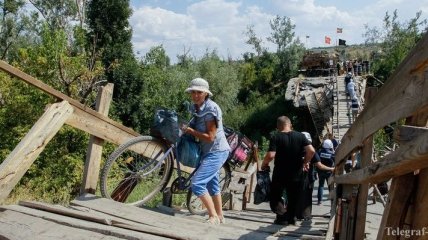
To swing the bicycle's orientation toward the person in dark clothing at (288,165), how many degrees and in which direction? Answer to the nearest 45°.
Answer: approximately 135° to its left

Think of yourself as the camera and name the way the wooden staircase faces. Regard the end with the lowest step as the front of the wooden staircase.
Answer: facing the viewer

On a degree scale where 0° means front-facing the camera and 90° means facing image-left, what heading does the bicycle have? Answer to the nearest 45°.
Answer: approximately 45°

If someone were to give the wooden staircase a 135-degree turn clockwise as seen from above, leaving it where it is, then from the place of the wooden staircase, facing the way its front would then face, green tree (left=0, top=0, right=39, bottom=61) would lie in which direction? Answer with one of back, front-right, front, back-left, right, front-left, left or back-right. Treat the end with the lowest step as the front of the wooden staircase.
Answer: front-left

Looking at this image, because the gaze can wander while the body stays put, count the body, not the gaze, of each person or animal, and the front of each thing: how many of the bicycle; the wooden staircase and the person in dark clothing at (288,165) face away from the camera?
1

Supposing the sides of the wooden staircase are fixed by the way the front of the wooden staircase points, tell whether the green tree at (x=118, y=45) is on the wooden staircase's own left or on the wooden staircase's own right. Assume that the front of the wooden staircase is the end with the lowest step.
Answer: on the wooden staircase's own right

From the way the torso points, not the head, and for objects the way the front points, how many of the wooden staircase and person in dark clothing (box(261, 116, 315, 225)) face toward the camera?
1

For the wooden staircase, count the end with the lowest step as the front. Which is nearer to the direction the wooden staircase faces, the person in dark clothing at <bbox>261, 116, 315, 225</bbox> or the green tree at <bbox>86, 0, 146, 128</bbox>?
the person in dark clothing

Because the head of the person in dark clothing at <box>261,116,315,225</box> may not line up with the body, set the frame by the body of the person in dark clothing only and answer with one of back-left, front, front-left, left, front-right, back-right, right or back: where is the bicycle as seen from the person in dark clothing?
back-left

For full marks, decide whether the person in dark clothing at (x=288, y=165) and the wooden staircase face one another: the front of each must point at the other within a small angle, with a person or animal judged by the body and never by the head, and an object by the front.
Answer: yes

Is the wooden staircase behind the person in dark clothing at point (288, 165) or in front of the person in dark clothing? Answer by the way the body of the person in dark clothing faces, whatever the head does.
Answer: in front

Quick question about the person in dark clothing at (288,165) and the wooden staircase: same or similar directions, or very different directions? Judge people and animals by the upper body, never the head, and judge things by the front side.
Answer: very different directions

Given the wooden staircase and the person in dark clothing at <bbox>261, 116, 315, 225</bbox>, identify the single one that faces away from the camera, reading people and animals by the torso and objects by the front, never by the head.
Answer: the person in dark clothing

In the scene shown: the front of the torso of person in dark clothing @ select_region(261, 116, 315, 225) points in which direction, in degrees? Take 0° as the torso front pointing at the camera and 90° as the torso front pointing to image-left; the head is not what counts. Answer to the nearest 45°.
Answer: approximately 180°
